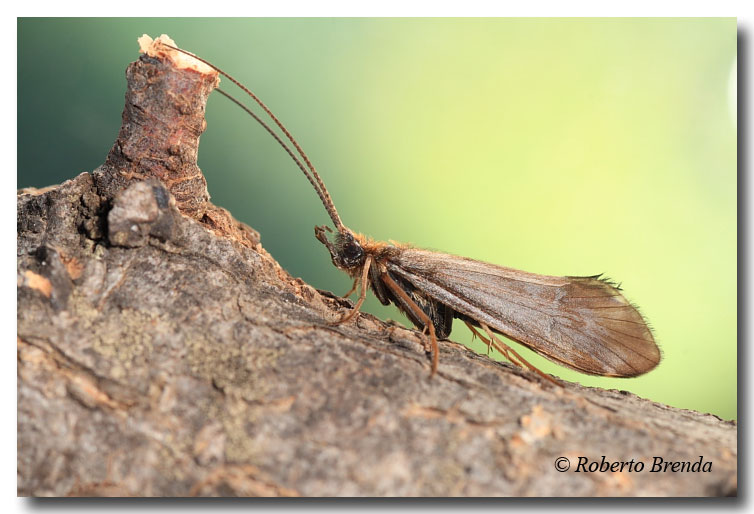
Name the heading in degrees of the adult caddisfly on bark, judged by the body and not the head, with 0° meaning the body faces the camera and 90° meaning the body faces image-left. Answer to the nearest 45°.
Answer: approximately 90°
